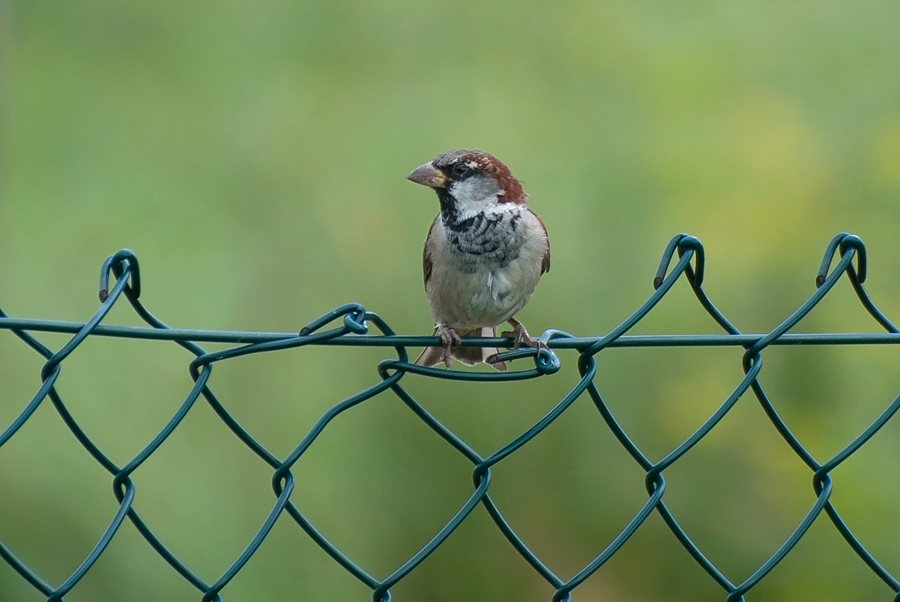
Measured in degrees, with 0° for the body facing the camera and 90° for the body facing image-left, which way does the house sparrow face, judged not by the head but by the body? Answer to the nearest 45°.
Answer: approximately 0°
